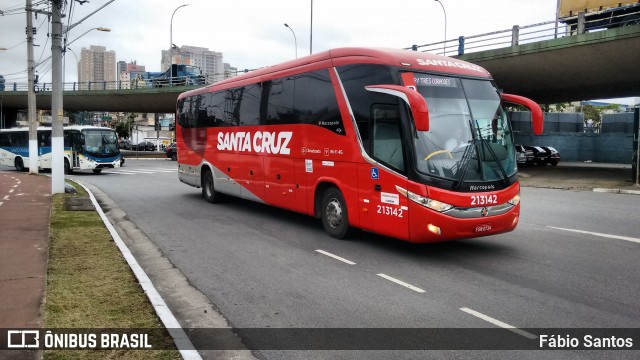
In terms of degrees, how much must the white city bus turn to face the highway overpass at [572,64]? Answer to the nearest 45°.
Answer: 0° — it already faces it

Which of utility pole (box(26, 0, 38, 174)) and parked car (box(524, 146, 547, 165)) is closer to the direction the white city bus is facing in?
the parked car

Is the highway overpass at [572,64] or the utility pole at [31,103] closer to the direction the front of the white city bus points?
the highway overpass

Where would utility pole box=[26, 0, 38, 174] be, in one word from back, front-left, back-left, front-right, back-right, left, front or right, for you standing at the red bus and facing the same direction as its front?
back

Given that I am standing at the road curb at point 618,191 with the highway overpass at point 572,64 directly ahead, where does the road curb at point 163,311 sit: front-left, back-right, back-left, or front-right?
back-left

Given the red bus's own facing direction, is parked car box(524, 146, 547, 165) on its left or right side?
on its left

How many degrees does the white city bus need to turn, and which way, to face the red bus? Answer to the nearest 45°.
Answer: approximately 45° to its right

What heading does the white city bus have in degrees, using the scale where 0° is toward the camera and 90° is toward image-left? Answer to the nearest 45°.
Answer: approximately 315°

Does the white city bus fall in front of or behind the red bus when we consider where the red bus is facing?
behind

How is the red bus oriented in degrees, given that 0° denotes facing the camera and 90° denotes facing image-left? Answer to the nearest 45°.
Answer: approximately 315°
